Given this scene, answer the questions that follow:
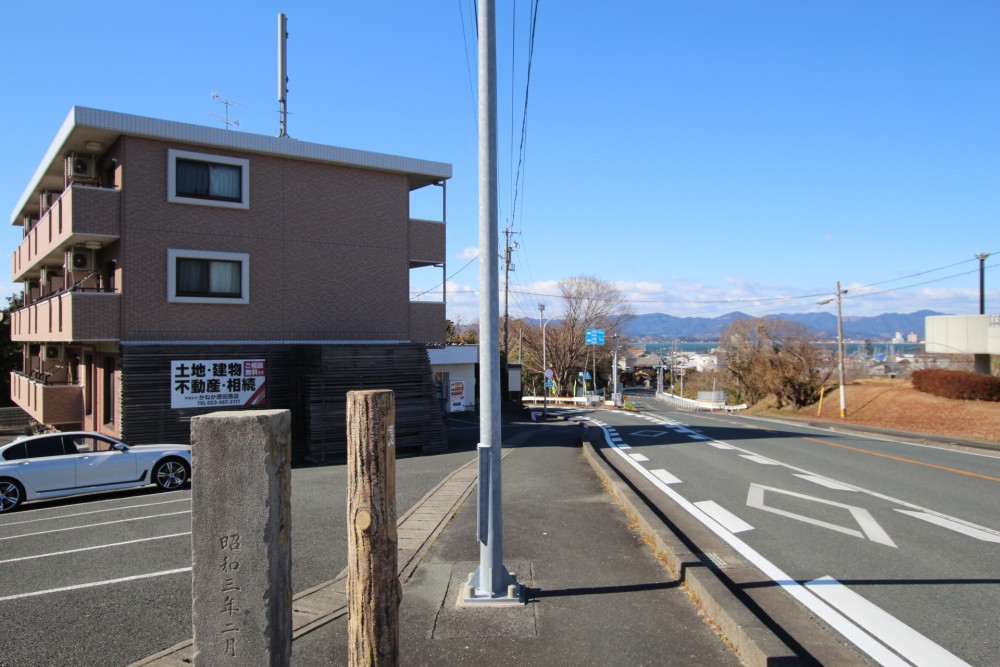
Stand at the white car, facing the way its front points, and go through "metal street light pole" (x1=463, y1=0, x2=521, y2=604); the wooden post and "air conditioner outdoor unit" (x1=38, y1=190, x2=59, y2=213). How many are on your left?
1

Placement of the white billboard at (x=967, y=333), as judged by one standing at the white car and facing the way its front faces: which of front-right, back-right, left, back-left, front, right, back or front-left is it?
front

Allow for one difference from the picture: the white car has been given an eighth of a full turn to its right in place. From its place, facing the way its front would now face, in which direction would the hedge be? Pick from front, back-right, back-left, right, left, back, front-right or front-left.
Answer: front-left

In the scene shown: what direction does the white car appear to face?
to the viewer's right

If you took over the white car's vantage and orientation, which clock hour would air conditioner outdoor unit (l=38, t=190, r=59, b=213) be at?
The air conditioner outdoor unit is roughly at 9 o'clock from the white car.

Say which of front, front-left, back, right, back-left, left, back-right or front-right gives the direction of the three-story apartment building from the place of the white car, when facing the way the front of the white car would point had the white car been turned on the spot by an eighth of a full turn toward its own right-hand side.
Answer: left

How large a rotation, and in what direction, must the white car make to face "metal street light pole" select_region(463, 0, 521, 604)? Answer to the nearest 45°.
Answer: approximately 90° to its right

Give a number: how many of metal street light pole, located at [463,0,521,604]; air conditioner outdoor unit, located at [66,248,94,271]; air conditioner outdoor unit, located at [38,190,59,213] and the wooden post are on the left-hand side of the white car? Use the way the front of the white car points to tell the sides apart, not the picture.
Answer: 2

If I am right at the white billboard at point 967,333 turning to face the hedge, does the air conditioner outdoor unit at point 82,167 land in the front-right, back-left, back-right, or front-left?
front-right
